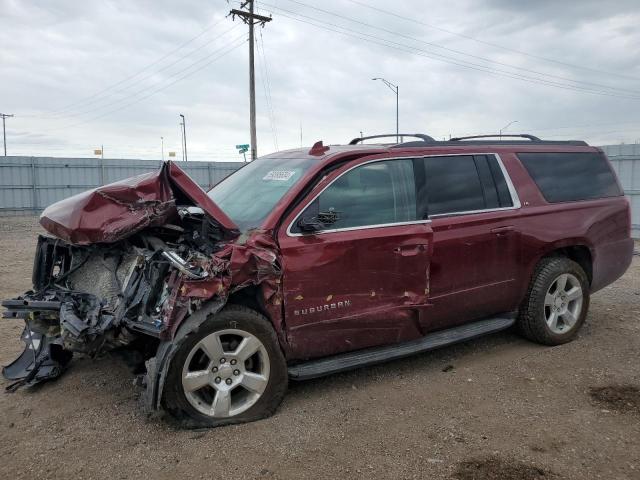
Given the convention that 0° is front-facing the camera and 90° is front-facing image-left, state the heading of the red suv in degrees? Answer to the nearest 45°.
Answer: approximately 45°

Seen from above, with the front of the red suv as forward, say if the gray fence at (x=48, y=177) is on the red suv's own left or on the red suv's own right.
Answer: on the red suv's own right

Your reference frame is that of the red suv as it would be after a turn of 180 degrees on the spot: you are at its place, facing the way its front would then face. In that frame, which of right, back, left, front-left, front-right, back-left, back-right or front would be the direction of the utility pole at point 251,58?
front-left
